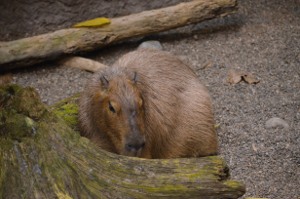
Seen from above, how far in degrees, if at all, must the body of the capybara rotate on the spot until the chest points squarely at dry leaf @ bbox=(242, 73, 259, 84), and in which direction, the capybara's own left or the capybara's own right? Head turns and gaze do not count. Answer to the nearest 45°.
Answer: approximately 180°

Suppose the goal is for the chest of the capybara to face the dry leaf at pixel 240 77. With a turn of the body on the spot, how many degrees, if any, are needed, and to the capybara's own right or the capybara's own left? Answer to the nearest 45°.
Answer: approximately 180°

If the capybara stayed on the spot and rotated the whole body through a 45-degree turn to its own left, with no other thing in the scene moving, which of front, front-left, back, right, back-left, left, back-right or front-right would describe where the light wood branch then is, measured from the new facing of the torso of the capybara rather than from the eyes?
back

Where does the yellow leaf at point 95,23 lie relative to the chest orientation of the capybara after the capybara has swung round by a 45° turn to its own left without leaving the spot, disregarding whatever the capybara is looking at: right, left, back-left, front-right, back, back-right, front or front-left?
back

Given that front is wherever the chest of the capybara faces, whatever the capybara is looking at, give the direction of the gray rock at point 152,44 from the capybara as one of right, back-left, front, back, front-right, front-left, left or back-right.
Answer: back-right

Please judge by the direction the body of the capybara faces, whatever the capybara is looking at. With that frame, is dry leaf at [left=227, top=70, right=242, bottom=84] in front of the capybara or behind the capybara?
behind

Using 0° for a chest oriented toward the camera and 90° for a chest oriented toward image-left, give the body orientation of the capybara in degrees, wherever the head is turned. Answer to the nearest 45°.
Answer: approximately 45°

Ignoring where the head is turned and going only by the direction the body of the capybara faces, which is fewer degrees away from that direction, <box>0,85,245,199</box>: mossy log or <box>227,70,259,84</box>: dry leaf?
the mossy log
